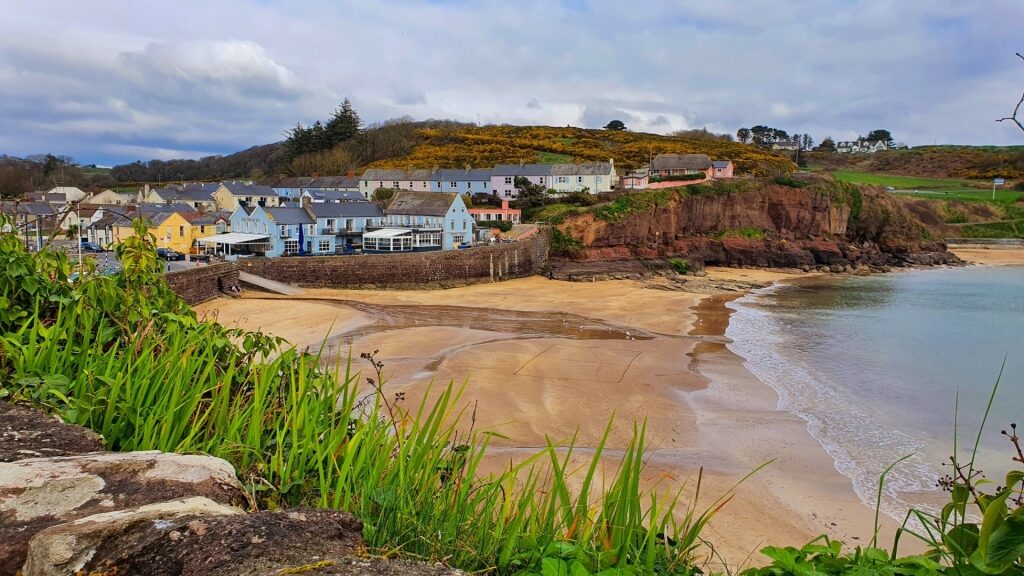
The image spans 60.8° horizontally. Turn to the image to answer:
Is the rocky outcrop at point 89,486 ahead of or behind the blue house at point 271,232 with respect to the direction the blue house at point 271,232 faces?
ahead

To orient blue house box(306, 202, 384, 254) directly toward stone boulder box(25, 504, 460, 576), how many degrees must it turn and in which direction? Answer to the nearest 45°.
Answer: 0° — it already faces it

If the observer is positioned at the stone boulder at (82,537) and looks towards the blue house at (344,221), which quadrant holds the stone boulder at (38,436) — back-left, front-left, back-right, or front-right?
front-left

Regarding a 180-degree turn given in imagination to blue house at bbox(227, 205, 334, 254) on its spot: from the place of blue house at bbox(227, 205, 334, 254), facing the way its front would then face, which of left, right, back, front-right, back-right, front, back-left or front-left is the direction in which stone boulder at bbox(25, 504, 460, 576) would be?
back-right

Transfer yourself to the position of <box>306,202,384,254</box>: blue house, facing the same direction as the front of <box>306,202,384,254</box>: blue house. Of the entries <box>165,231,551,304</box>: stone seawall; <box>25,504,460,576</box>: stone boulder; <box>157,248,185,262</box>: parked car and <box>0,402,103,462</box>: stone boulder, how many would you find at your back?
0

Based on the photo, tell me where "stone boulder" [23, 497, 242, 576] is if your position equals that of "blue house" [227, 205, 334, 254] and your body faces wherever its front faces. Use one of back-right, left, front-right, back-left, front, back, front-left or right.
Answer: front-left

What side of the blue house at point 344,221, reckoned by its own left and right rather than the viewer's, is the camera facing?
front

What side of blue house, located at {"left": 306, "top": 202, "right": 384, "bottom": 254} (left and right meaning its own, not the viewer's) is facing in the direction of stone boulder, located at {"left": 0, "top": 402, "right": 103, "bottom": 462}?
front

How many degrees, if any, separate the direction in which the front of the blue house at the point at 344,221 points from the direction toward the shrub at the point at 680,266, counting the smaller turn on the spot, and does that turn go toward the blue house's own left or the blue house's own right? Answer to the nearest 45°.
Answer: approximately 90° to the blue house's own left

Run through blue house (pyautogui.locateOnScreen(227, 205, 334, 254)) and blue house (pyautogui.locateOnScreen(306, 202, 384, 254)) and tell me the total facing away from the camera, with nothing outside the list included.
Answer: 0

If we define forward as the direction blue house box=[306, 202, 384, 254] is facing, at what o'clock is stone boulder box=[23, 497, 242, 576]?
The stone boulder is roughly at 12 o'clock from the blue house.

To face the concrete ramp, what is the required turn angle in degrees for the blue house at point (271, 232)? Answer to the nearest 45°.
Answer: approximately 45° to its left

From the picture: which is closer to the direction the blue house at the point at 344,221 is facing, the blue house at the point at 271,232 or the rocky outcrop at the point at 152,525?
the rocky outcrop

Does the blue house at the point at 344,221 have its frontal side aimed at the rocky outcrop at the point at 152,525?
yes

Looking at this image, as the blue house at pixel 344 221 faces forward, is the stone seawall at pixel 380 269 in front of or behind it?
in front

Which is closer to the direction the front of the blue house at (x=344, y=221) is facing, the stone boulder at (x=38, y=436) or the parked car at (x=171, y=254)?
the stone boulder
